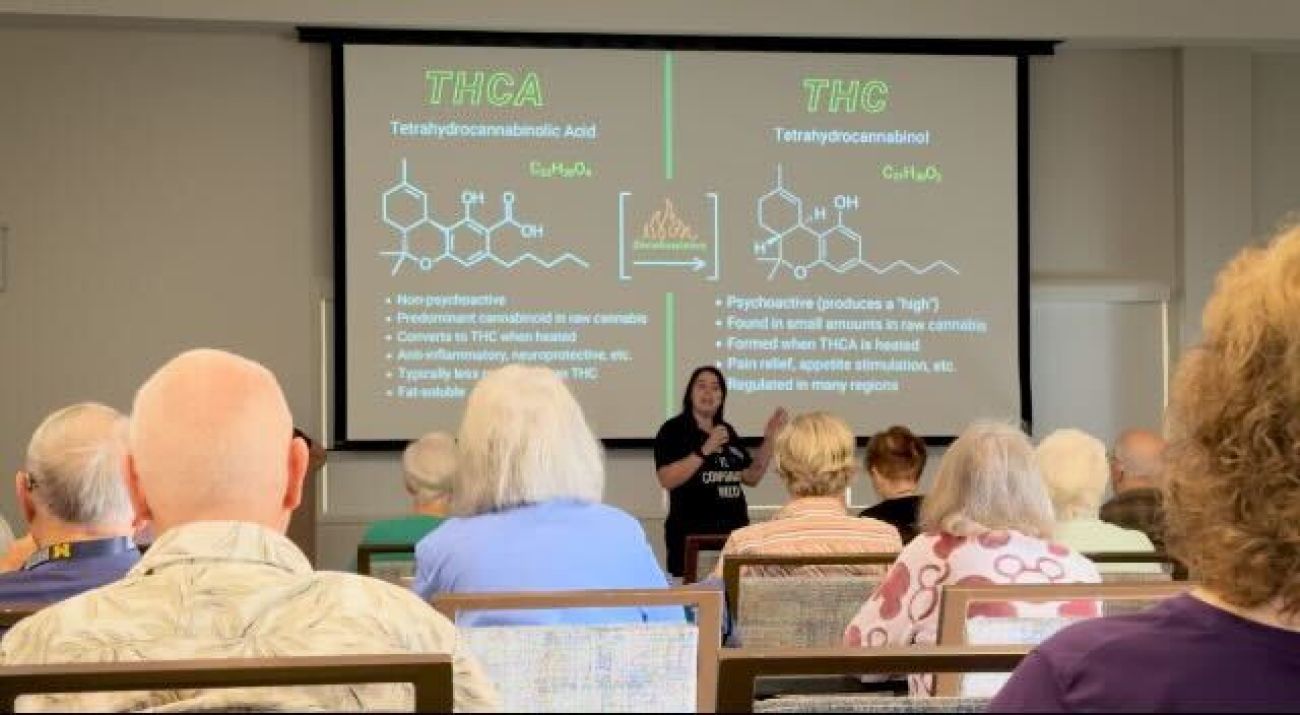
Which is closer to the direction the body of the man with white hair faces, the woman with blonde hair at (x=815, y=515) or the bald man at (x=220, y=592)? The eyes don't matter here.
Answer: the woman with blonde hair

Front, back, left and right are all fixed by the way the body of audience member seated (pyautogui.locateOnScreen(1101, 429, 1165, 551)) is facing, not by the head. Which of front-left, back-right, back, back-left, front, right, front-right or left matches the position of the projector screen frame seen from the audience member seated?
front

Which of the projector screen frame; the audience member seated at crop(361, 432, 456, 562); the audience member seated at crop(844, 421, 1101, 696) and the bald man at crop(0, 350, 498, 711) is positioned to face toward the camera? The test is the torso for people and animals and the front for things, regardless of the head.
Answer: the projector screen frame

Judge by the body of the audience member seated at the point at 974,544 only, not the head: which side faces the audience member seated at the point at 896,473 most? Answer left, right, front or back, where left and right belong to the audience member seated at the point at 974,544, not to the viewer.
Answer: front

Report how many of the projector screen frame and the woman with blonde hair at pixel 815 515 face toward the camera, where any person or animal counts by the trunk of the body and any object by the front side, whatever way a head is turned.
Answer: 1

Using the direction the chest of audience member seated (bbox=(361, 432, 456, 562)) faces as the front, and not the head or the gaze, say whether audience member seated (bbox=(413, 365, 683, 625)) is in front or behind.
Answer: behind

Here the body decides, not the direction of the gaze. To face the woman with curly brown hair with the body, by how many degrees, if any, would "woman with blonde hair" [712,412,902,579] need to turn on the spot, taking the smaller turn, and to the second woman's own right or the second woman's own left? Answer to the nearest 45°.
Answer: approximately 180°

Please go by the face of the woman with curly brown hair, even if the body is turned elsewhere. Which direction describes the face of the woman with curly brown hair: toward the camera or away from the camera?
away from the camera

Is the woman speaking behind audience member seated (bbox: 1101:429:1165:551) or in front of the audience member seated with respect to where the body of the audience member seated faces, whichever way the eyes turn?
in front

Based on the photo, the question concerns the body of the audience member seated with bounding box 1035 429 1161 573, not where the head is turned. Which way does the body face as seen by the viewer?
away from the camera

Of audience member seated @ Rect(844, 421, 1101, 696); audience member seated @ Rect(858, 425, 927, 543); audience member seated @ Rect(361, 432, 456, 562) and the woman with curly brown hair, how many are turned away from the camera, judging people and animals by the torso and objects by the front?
4

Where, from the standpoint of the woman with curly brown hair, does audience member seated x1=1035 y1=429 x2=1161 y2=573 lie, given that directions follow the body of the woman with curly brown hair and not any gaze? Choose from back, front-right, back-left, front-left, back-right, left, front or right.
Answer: front

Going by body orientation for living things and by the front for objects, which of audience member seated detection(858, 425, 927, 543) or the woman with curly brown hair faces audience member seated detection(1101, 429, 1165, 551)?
the woman with curly brown hair

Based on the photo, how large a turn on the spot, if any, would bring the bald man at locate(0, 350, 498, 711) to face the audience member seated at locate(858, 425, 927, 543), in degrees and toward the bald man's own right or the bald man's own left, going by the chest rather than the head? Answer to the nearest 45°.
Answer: approximately 45° to the bald man's own right

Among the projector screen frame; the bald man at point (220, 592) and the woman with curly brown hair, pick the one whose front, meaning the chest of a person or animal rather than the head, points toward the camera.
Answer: the projector screen frame

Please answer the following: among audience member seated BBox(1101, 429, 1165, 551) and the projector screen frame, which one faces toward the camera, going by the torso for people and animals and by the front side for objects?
the projector screen frame

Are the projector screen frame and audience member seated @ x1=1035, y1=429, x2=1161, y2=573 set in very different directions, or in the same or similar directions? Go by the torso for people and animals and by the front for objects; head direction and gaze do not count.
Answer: very different directions

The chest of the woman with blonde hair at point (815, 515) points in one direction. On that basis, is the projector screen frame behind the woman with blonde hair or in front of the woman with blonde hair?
in front

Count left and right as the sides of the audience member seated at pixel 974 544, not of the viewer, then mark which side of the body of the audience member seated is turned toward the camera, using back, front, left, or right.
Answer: back

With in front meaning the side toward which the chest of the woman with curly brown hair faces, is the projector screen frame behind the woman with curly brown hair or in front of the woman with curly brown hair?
in front

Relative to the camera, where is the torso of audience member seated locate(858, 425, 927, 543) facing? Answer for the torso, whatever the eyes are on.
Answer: away from the camera

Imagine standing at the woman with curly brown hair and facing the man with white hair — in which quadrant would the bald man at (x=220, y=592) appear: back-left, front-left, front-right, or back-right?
front-left
